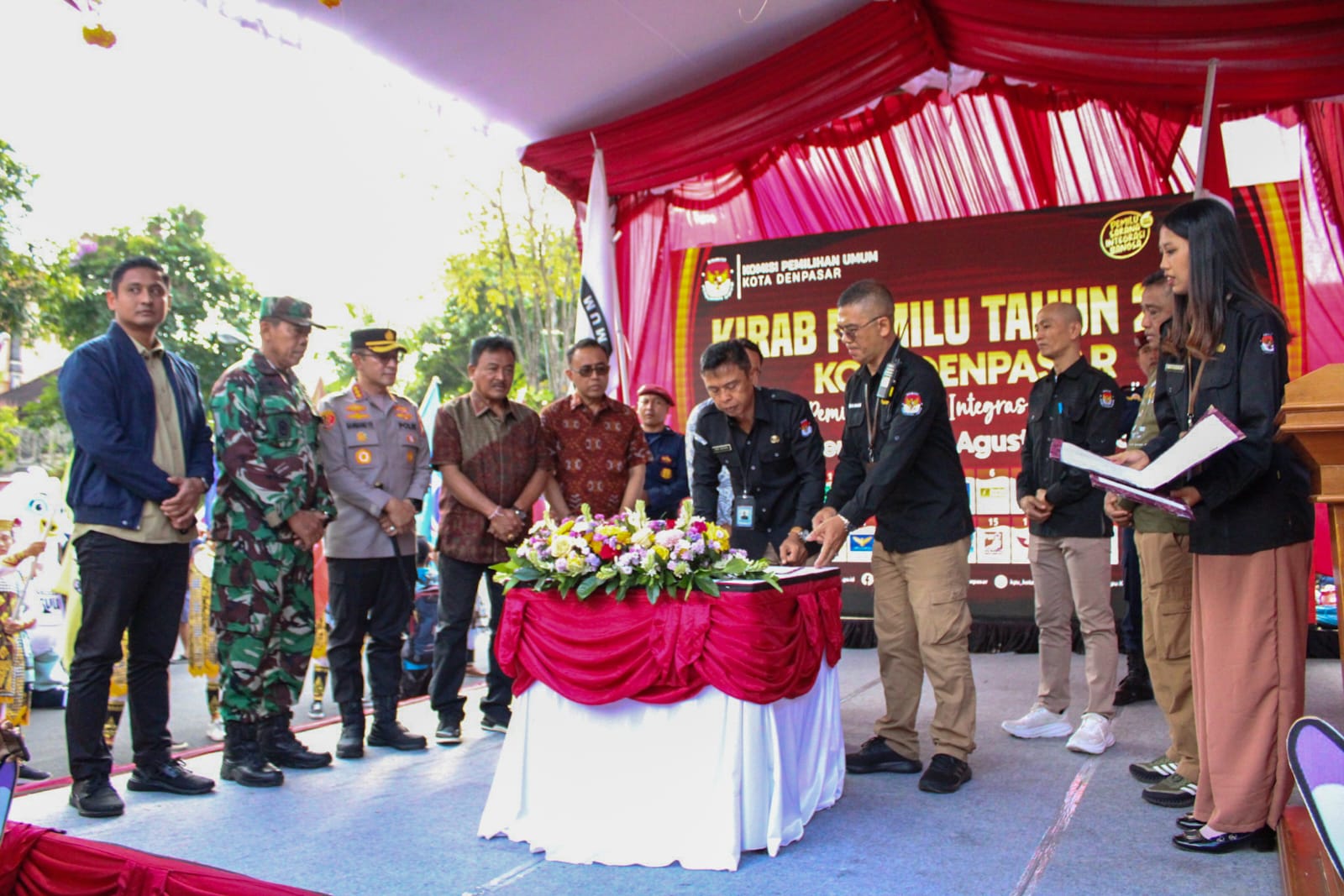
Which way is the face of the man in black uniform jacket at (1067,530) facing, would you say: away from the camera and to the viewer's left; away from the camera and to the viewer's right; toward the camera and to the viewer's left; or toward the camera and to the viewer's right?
toward the camera and to the viewer's left

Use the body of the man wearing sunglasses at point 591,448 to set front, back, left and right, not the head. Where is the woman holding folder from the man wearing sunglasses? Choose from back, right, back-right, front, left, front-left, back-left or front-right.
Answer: front-left

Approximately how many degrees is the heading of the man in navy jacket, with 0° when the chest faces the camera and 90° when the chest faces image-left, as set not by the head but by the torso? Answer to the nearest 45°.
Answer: approximately 315°

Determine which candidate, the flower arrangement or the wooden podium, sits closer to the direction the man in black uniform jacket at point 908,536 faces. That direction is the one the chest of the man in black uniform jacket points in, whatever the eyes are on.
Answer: the flower arrangement

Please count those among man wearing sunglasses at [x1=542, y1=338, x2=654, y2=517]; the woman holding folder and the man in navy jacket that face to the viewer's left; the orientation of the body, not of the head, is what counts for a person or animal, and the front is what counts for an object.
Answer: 1

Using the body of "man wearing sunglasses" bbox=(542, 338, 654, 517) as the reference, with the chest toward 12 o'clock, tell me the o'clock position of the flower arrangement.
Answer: The flower arrangement is roughly at 12 o'clock from the man wearing sunglasses.

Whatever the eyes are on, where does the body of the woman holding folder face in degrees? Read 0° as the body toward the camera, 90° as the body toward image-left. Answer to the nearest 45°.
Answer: approximately 90°

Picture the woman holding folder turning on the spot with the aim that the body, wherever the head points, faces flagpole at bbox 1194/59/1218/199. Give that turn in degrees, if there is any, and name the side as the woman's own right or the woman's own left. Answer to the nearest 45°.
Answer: approximately 90° to the woman's own right

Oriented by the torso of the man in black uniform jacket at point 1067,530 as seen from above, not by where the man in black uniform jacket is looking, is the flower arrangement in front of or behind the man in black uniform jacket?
in front

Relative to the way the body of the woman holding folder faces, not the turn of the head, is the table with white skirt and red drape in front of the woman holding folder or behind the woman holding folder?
in front

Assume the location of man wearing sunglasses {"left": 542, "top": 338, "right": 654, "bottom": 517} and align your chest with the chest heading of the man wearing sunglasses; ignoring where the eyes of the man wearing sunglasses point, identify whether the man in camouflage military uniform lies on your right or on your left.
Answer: on your right

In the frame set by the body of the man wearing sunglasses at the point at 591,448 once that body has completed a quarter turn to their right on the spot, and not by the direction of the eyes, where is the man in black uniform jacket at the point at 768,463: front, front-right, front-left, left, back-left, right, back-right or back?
back-left

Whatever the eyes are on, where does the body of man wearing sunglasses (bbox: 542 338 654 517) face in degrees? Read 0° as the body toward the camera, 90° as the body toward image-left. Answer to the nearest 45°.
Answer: approximately 0°

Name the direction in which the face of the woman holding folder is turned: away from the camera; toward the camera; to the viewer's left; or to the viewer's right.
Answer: to the viewer's left

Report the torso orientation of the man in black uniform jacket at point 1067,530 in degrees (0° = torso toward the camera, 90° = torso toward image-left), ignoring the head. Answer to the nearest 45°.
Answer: approximately 45°
